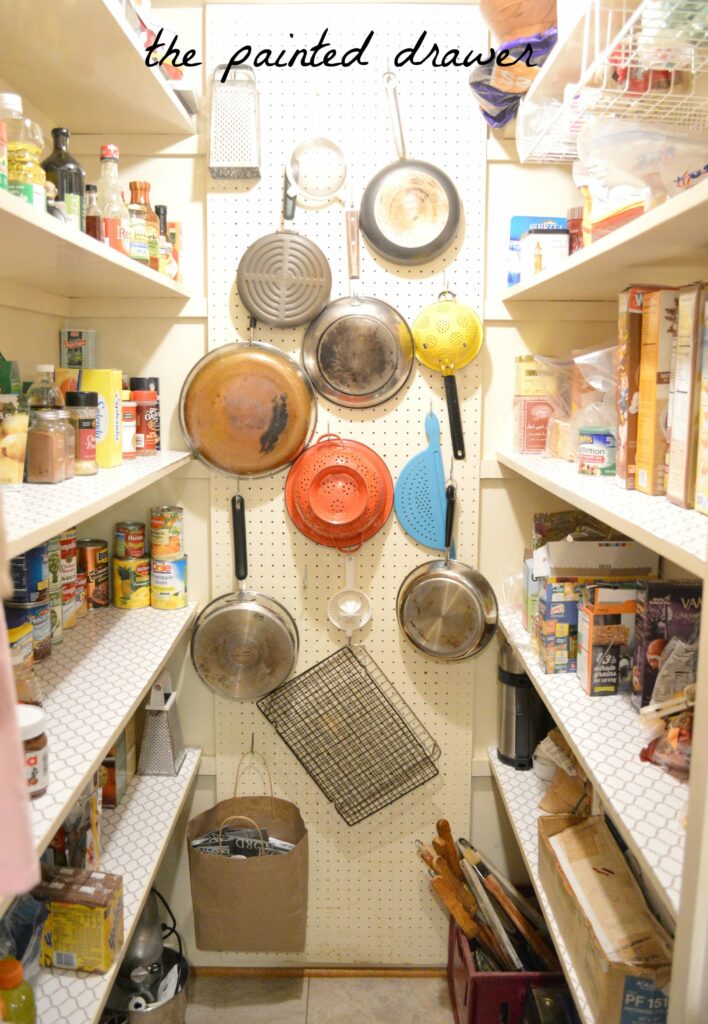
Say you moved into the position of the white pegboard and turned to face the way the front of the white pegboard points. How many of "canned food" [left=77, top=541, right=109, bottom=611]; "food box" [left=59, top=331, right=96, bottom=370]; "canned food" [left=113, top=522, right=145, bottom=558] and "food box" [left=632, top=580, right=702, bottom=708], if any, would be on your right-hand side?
3

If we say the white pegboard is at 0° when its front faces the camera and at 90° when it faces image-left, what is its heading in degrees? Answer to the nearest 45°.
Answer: approximately 0°

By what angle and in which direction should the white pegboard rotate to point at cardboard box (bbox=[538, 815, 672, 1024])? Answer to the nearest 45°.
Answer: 0° — it already faces it

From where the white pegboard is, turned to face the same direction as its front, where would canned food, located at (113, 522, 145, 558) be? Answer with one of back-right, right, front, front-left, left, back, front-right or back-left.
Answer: right

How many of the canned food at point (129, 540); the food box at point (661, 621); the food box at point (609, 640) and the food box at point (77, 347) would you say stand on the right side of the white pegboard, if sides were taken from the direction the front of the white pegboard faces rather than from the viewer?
2

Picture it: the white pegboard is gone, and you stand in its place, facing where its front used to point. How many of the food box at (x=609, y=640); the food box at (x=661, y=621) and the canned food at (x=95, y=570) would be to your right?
1

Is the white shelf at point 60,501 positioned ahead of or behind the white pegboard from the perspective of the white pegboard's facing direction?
ahead

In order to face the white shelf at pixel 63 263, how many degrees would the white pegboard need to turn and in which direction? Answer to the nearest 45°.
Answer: approximately 45° to its right

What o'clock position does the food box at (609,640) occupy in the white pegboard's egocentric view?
The food box is roughly at 11 o'clock from the white pegboard.

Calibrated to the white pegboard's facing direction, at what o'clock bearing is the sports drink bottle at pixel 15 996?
The sports drink bottle is roughly at 1 o'clock from the white pegboard.

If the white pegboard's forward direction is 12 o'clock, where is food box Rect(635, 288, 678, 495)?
The food box is roughly at 11 o'clock from the white pegboard.

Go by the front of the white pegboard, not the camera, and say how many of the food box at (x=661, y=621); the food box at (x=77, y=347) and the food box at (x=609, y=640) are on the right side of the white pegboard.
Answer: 1
